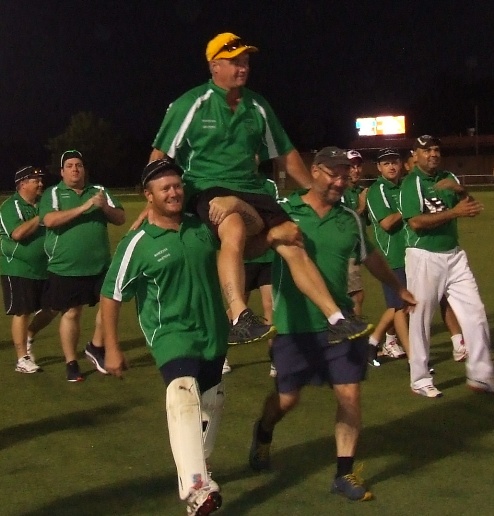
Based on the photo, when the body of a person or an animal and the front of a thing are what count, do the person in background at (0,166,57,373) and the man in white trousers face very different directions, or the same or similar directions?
same or similar directions

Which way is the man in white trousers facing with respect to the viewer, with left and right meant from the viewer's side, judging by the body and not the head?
facing the viewer and to the right of the viewer

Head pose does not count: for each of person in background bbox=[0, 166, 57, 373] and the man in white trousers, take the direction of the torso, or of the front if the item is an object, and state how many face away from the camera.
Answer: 0

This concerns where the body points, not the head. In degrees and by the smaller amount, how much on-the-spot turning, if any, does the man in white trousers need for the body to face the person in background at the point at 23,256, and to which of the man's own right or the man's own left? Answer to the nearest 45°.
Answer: approximately 135° to the man's own right

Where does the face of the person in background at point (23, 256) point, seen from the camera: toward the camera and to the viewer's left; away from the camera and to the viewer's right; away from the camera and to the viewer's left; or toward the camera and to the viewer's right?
toward the camera and to the viewer's right
